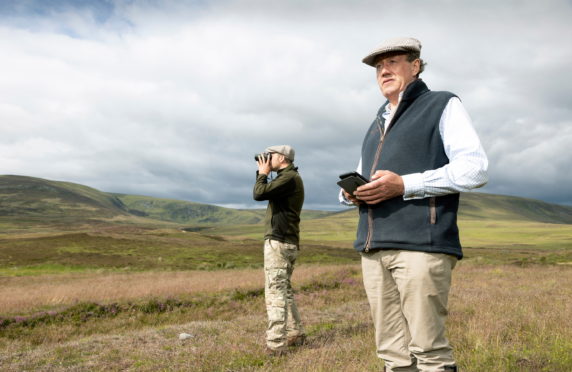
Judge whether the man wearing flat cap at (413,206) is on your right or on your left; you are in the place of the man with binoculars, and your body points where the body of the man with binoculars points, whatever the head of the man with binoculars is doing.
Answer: on your left

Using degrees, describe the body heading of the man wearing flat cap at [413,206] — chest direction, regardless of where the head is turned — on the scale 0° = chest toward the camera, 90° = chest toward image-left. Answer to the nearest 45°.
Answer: approximately 45°

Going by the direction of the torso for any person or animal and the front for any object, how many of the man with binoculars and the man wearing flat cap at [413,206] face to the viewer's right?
0

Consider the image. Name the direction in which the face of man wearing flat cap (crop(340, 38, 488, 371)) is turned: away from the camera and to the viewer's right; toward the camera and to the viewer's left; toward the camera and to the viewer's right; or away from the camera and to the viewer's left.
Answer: toward the camera and to the viewer's left

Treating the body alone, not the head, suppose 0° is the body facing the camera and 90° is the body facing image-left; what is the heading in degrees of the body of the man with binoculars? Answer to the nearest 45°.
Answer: approximately 90°

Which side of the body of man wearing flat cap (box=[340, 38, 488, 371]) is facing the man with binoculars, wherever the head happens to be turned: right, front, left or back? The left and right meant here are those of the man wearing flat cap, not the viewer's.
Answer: right

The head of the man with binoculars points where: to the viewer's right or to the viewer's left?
to the viewer's left
